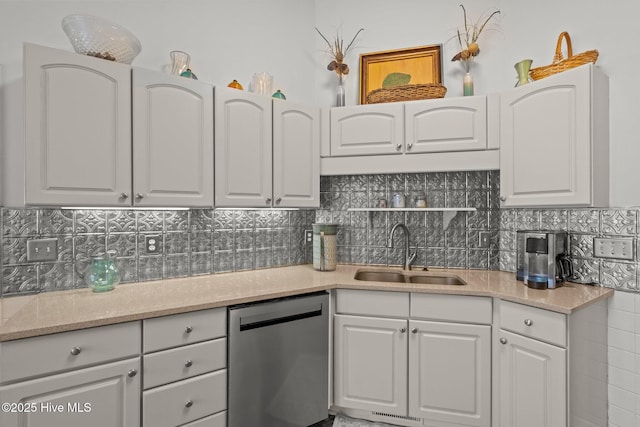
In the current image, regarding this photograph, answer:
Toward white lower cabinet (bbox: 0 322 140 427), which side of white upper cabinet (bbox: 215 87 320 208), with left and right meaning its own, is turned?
right

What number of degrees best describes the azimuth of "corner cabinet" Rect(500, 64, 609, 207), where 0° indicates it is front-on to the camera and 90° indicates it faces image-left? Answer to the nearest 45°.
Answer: approximately 45°

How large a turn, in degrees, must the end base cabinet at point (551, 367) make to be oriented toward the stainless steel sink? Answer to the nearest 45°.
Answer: approximately 90° to its right

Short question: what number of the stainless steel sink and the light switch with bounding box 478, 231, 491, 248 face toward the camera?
2
